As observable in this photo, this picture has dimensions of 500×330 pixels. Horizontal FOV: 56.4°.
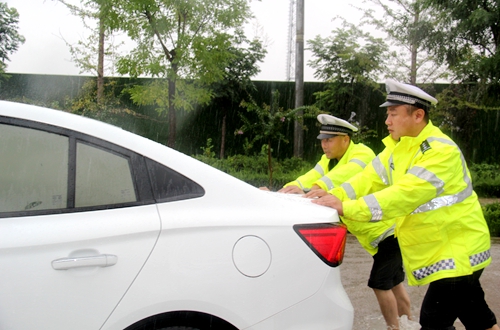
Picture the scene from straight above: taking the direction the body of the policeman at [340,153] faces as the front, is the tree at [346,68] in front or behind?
behind

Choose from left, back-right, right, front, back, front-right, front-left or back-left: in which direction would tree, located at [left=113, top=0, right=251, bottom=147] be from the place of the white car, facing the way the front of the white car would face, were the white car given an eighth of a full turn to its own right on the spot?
front-right

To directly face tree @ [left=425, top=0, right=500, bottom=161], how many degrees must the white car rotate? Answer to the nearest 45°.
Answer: approximately 135° to its right

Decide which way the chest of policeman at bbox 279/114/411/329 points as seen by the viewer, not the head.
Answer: to the viewer's left

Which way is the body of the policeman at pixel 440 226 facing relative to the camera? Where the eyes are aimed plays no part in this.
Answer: to the viewer's left

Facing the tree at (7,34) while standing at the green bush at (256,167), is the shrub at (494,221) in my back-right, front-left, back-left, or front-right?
back-left

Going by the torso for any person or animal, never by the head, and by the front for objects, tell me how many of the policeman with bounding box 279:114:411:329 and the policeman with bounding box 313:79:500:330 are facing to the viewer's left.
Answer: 2

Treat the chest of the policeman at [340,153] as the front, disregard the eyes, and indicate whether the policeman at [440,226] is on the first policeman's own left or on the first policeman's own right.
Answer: on the first policeman's own left

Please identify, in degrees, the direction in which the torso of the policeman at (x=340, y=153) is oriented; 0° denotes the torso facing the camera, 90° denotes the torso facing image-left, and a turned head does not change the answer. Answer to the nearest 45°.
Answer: approximately 45°

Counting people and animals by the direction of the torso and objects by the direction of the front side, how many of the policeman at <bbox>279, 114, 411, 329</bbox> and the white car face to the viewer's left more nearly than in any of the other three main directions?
2

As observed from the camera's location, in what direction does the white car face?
facing to the left of the viewer
